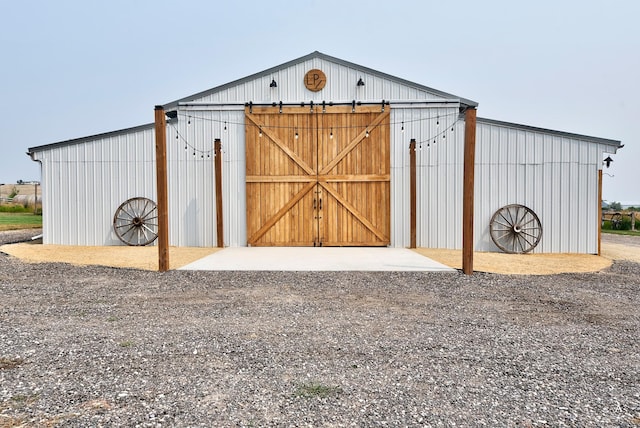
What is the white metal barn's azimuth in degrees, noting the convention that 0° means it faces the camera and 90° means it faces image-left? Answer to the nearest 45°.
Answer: approximately 0°

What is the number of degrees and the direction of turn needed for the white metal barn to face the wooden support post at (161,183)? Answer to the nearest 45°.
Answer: approximately 45° to its right

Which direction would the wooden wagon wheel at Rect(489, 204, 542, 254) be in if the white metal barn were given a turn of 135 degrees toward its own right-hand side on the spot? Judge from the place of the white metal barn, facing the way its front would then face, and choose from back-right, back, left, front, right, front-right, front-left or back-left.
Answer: back-right
